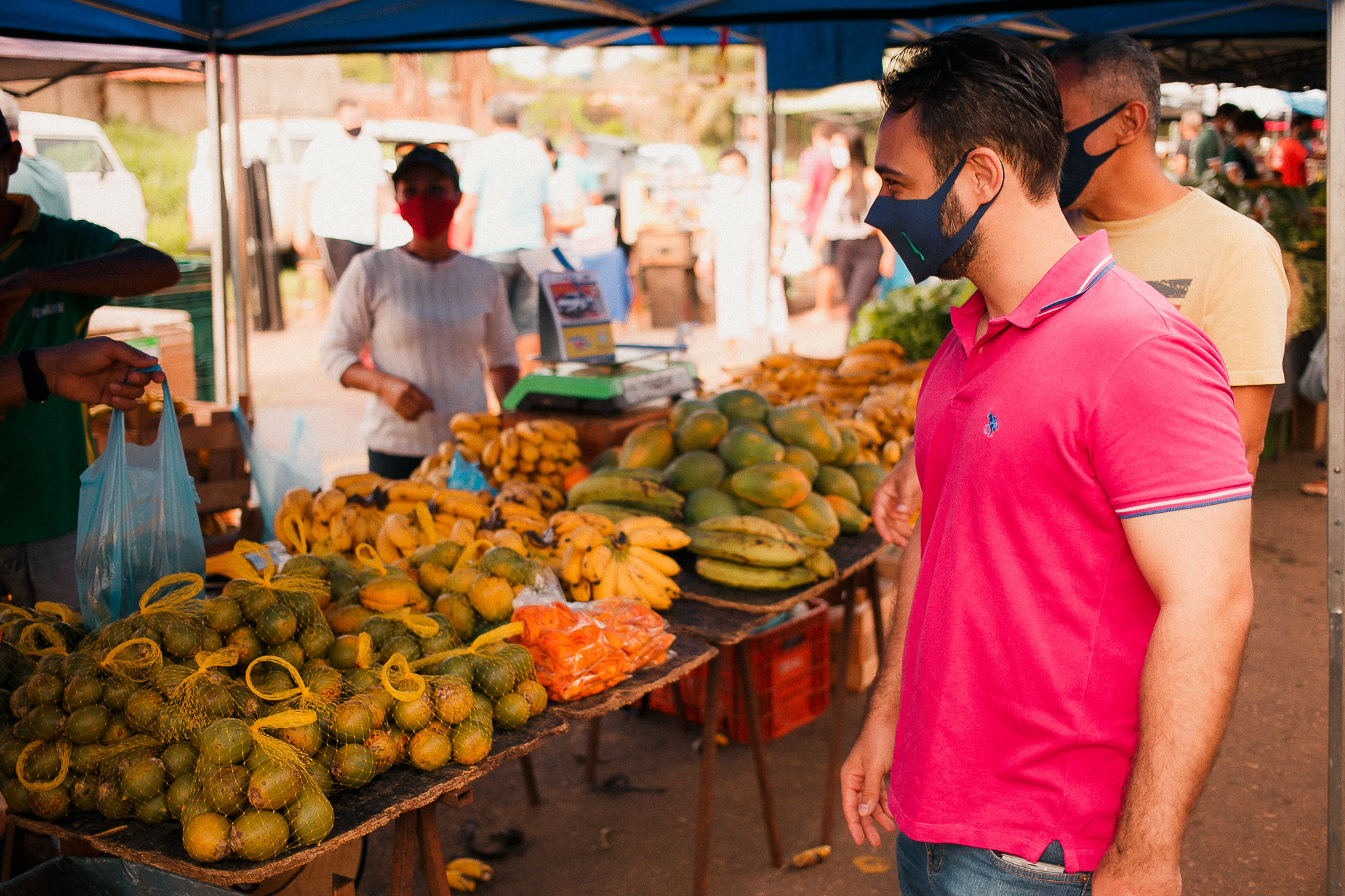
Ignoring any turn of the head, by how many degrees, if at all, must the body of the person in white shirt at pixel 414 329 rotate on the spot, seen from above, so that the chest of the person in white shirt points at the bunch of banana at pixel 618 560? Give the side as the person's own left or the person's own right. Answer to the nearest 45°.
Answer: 0° — they already face it

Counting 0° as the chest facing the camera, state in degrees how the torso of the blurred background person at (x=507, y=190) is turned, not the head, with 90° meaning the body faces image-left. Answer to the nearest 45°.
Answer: approximately 180°

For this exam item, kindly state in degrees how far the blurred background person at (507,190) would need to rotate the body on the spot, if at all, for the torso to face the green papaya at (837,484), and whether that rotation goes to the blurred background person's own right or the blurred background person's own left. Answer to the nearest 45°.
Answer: approximately 180°

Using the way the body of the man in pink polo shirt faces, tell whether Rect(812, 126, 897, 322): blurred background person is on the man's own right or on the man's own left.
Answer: on the man's own right

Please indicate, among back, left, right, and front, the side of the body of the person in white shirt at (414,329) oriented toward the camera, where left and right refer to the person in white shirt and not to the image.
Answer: front

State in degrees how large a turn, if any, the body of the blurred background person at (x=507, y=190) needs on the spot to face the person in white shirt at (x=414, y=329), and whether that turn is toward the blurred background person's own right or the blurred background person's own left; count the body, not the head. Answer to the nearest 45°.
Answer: approximately 180°

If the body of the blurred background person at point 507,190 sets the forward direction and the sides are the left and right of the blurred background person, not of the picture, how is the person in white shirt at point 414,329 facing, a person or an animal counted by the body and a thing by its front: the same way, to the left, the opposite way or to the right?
the opposite way

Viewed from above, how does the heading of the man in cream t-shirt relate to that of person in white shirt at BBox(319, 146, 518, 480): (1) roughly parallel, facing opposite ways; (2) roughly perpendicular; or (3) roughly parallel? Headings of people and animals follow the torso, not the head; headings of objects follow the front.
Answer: roughly perpendicular

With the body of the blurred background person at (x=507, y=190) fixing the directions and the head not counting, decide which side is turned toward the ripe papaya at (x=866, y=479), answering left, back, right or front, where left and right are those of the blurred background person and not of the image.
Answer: back

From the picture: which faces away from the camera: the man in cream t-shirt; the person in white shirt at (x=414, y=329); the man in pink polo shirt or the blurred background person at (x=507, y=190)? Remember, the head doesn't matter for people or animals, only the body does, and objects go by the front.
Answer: the blurred background person

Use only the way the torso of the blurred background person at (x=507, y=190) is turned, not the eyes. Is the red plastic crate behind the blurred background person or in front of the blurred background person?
behind

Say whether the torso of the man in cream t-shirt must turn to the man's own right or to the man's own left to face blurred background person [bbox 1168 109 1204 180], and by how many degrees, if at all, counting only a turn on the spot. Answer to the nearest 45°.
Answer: approximately 135° to the man's own right

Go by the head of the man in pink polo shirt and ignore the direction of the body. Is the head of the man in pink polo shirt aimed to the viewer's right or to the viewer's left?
to the viewer's left

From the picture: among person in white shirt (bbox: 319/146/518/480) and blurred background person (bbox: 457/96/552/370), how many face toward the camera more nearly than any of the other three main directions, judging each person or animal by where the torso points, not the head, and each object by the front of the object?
1

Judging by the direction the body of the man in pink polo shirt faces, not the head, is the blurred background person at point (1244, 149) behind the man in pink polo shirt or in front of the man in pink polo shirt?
behind
